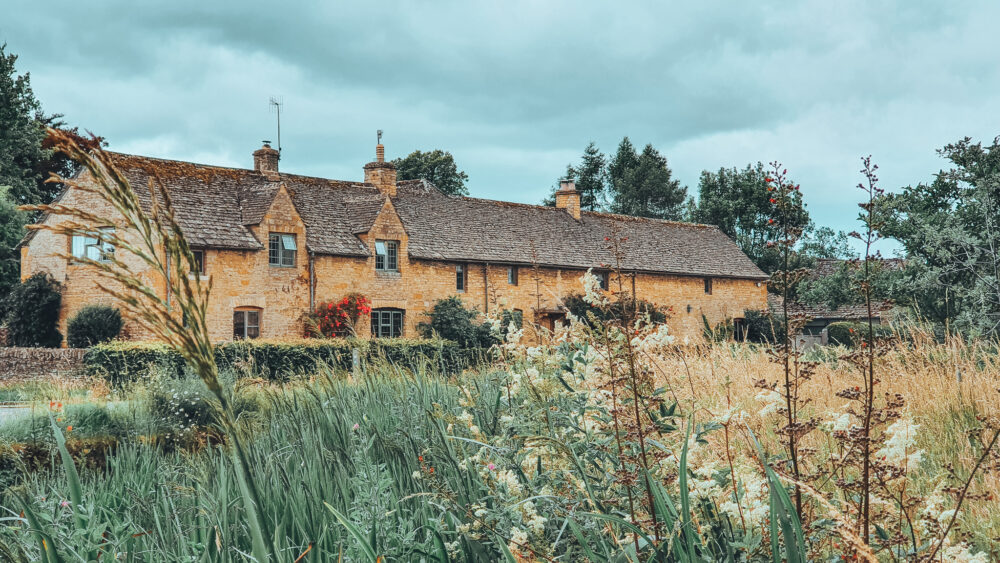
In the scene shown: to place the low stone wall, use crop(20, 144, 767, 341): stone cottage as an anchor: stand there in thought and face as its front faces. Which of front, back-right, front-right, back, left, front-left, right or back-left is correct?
right

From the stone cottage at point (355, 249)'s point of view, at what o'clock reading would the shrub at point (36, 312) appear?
The shrub is roughly at 4 o'clock from the stone cottage.

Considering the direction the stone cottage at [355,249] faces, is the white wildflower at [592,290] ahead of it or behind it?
ahead

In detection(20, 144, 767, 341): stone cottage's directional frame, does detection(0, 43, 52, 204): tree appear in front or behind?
behind

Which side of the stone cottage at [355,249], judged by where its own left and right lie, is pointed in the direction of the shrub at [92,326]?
right

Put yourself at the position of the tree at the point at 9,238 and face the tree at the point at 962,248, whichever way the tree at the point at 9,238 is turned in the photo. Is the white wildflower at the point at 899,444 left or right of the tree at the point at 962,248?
right

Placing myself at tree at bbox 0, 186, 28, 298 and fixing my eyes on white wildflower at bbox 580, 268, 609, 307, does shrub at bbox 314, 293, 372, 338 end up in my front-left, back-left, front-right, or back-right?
front-left

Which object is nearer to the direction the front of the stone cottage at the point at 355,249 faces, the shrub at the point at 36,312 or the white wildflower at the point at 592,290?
the white wildflower

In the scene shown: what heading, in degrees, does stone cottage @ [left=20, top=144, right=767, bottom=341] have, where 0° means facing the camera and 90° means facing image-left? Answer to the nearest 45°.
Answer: approximately 315°
